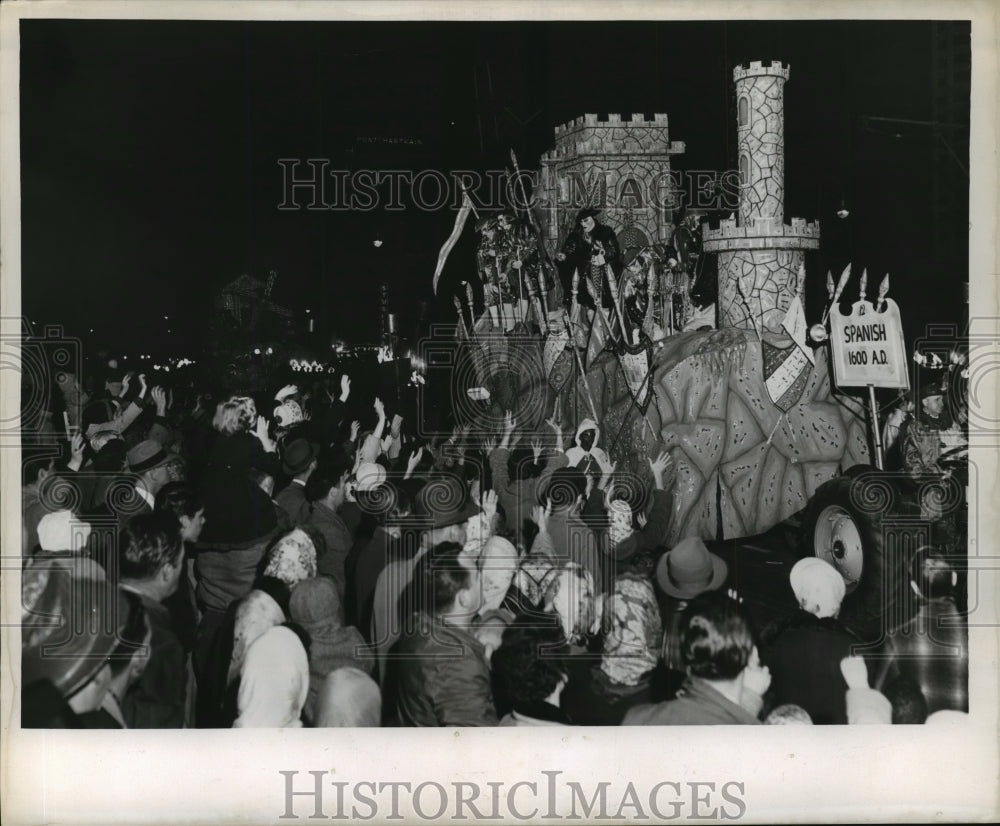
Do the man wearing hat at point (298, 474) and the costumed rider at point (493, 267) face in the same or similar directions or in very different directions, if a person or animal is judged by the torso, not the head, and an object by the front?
very different directions

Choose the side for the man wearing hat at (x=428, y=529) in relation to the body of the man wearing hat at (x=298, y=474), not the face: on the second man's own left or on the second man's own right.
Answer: on the second man's own right

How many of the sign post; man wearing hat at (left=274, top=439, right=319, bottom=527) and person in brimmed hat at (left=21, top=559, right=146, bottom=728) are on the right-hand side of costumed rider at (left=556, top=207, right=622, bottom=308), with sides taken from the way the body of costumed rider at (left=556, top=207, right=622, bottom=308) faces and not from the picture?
2

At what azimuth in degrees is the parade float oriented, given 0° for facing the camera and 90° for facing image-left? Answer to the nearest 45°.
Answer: approximately 315°

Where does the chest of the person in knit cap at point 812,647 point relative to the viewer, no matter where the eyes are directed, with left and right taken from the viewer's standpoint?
facing away from the viewer

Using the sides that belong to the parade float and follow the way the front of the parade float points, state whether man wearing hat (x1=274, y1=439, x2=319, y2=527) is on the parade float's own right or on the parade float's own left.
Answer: on the parade float's own right

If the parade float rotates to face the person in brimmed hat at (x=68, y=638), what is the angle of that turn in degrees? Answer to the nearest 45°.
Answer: approximately 135° to its right

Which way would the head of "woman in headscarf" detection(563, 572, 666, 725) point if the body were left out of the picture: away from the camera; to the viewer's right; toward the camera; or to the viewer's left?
away from the camera

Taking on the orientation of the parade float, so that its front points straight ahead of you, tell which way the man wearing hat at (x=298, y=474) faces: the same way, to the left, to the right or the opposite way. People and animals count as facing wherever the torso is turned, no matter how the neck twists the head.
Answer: to the left

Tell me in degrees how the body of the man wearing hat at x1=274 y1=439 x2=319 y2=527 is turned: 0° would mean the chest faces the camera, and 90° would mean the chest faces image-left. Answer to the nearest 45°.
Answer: approximately 225°

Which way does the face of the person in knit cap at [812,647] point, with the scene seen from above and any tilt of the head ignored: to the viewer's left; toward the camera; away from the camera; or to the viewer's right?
away from the camera

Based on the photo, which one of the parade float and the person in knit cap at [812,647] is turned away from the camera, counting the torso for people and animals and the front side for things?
the person in knit cap
